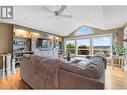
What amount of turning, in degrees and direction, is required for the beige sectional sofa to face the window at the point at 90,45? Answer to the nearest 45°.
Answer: approximately 45° to its left

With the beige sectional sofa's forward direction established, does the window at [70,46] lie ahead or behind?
ahead

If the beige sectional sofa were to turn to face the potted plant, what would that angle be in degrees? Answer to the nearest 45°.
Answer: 0° — it already faces it

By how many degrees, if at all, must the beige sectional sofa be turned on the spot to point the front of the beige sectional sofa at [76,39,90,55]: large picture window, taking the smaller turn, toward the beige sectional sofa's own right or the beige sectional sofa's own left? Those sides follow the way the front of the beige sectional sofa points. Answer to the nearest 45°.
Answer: approximately 45° to the beige sectional sofa's own left

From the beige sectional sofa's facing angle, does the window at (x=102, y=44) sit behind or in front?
in front

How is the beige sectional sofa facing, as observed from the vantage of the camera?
facing away from the viewer and to the right of the viewer
